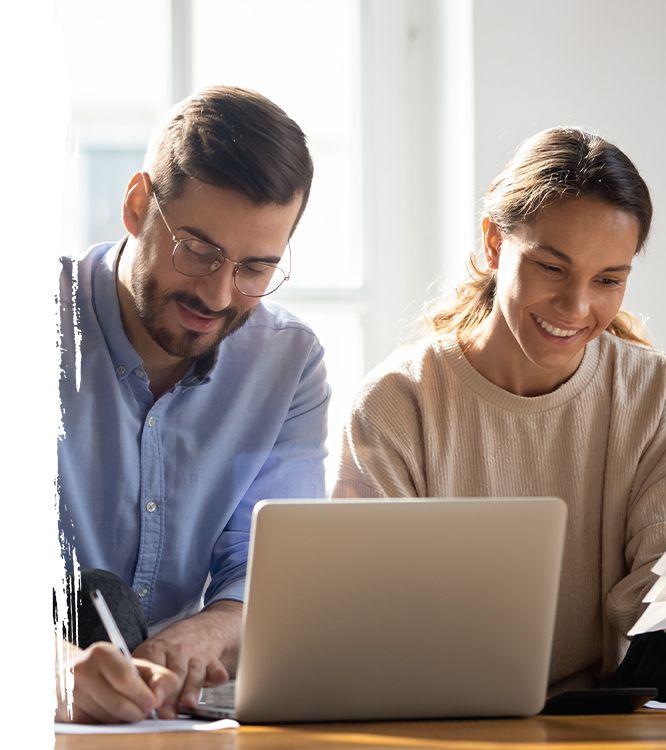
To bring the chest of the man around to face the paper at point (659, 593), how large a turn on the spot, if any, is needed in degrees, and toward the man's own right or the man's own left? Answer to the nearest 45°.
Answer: approximately 45° to the man's own left

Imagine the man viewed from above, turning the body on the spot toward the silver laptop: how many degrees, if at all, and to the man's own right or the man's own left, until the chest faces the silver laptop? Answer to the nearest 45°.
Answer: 0° — they already face it

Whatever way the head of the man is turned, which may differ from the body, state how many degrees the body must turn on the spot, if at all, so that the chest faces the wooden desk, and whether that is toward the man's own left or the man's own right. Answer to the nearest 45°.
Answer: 0° — they already face it

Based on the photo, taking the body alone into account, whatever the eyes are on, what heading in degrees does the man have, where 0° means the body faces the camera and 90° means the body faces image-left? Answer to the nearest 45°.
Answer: approximately 0°

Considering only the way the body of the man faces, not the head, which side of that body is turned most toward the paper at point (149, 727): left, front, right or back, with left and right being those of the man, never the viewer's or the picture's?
front

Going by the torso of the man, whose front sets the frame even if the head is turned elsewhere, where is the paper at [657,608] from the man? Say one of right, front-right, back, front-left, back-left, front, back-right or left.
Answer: front-left

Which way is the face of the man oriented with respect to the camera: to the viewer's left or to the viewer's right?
to the viewer's right
